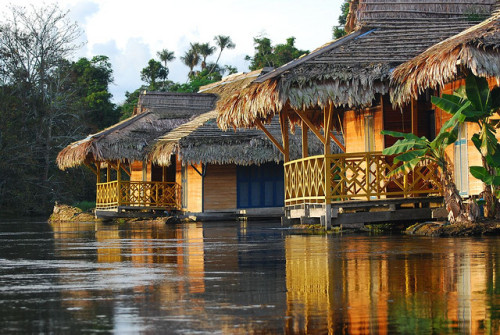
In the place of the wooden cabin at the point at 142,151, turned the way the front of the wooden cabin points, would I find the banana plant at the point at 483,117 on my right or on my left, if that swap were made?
on my left

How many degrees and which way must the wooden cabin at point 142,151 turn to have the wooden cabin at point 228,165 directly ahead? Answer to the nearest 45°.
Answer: approximately 90° to its left

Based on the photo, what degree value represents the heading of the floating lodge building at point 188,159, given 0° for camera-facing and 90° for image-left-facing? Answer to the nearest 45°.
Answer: approximately 45°

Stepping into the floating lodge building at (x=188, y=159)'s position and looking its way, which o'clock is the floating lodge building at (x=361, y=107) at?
the floating lodge building at (x=361, y=107) is roughly at 10 o'clock from the floating lodge building at (x=188, y=159).

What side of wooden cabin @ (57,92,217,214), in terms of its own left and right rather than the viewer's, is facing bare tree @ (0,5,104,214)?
right

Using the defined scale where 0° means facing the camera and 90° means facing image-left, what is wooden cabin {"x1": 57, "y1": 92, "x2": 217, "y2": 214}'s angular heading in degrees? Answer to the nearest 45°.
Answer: approximately 45°
